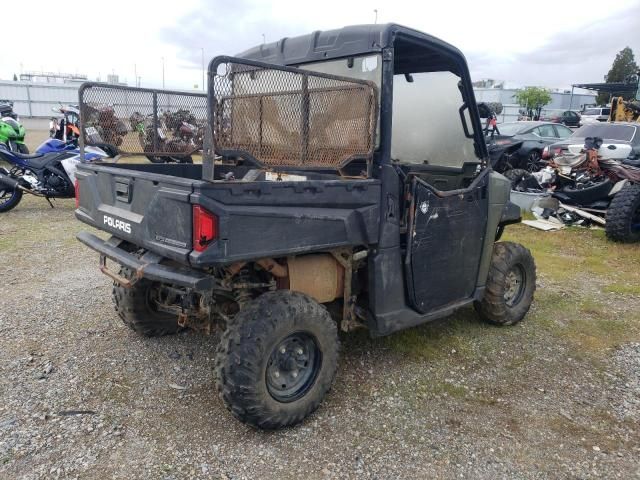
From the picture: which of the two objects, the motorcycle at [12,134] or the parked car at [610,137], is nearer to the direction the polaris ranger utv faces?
the parked car

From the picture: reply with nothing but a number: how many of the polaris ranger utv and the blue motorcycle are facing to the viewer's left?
0

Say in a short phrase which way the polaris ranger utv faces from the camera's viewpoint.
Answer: facing away from the viewer and to the right of the viewer

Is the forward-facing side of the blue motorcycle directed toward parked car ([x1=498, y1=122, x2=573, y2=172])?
yes

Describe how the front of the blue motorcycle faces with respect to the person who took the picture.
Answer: facing to the right of the viewer

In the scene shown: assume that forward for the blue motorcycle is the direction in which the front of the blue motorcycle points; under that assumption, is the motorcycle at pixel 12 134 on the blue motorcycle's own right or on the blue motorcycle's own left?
on the blue motorcycle's own left

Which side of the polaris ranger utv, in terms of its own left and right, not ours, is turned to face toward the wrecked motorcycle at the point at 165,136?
left

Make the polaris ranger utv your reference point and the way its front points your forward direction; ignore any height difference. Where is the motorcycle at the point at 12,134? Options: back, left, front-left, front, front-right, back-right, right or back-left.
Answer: left
